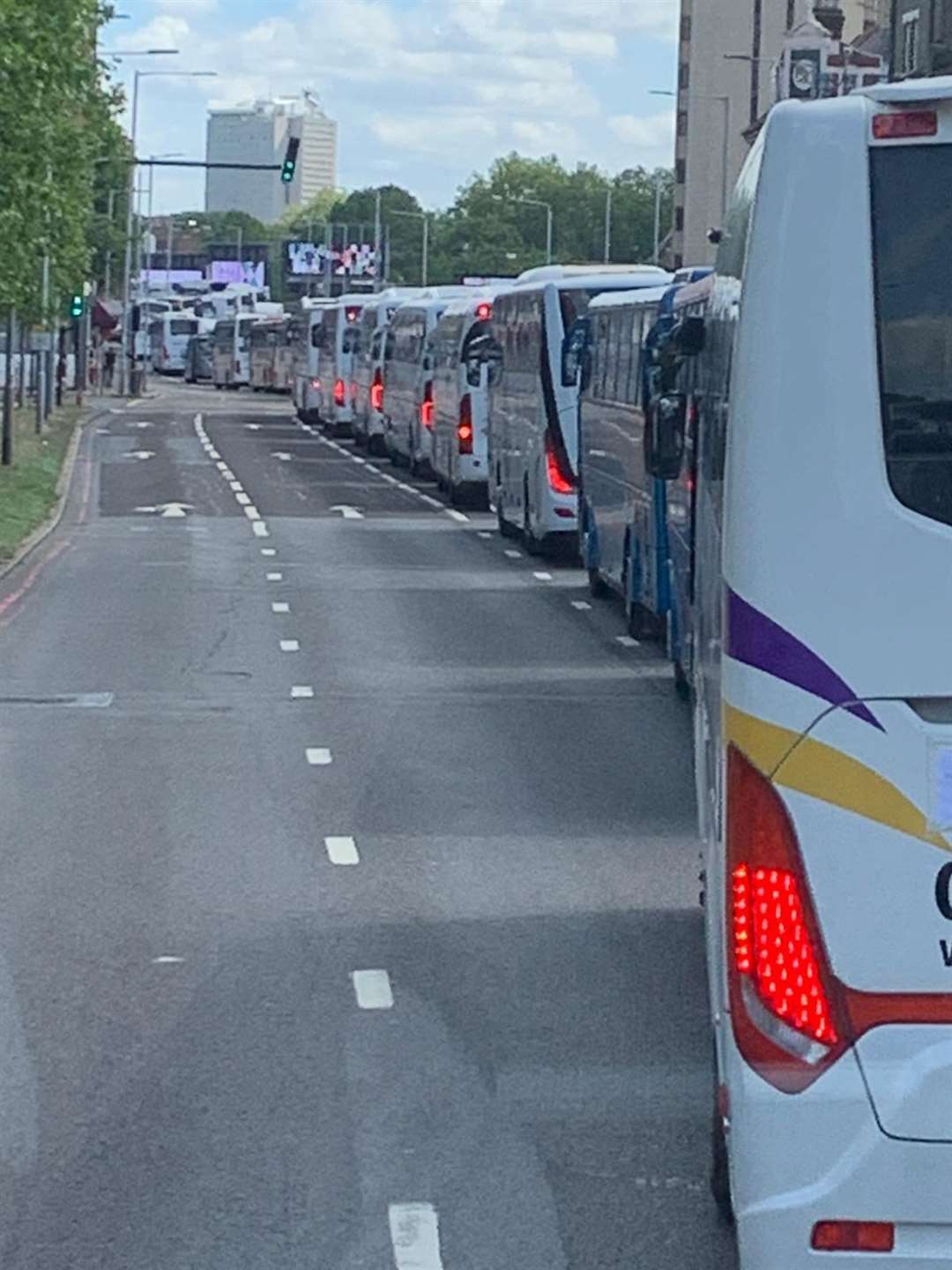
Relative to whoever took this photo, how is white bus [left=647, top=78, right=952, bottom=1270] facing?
facing away from the viewer

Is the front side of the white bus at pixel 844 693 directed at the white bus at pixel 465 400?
yes

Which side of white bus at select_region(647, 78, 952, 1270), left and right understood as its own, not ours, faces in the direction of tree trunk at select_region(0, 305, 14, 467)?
front
